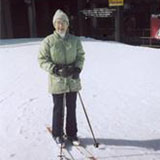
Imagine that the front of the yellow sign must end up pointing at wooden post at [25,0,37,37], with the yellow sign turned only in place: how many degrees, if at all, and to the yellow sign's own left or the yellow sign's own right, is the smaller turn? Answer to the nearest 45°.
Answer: approximately 135° to the yellow sign's own right

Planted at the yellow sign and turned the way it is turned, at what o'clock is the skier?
The skier is roughly at 12 o'clock from the yellow sign.

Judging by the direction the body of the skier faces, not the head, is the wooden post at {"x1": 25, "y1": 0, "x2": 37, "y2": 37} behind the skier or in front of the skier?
behind

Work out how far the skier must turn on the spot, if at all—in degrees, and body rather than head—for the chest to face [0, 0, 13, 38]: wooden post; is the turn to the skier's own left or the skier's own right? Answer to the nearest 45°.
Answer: approximately 180°

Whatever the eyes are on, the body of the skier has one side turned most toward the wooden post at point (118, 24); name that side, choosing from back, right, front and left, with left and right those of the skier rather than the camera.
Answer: back

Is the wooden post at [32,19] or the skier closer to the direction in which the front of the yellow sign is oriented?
the skier

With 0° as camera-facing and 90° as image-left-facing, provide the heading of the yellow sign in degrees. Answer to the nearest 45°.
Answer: approximately 0°

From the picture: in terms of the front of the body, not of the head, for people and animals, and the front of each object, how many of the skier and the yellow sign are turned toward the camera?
2

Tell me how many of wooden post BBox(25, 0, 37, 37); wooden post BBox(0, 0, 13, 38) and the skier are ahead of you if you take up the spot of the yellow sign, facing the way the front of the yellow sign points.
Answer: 1
